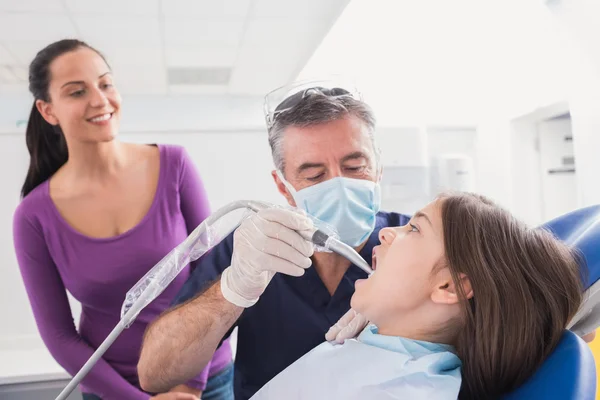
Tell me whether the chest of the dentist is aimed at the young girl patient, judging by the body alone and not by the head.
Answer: yes

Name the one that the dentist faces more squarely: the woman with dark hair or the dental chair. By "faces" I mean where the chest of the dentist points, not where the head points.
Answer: the dental chair

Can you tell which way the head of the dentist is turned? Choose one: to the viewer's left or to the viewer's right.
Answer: to the viewer's right

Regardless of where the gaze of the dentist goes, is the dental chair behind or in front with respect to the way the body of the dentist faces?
in front

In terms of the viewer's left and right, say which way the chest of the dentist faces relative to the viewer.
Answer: facing the viewer and to the right of the viewer

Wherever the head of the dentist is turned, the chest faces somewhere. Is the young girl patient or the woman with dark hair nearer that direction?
the young girl patient

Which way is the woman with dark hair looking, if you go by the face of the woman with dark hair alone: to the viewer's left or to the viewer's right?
to the viewer's right
